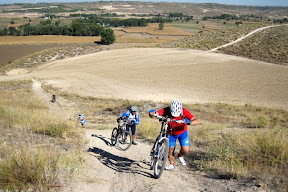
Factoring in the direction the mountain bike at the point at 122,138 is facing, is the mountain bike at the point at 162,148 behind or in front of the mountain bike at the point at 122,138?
in front

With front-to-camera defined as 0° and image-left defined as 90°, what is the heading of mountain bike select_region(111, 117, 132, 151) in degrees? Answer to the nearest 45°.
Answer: approximately 315°
